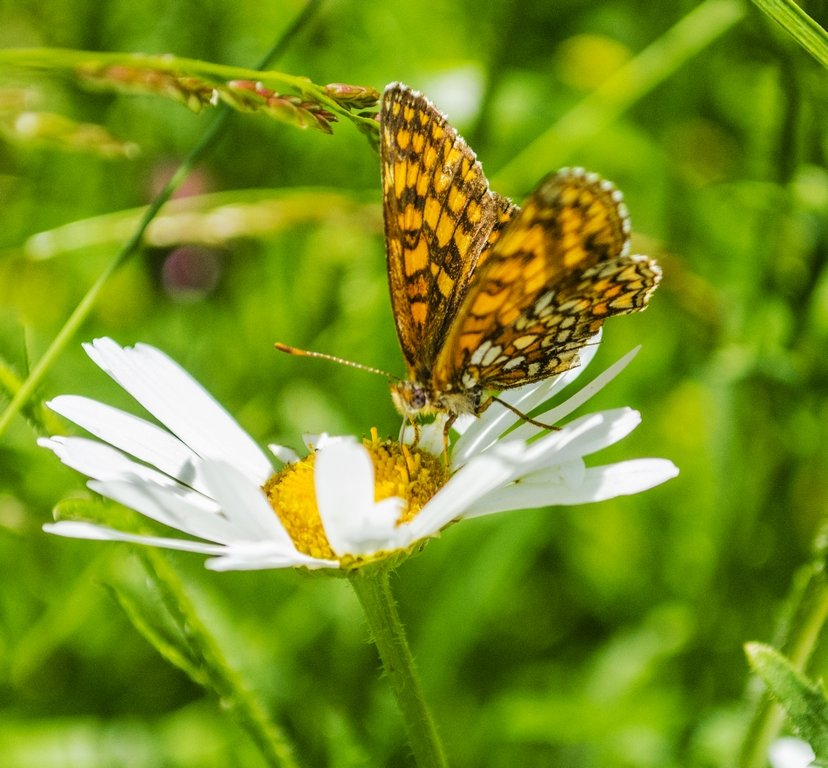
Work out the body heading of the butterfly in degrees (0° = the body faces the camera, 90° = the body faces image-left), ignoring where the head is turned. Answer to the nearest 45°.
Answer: approximately 45°
